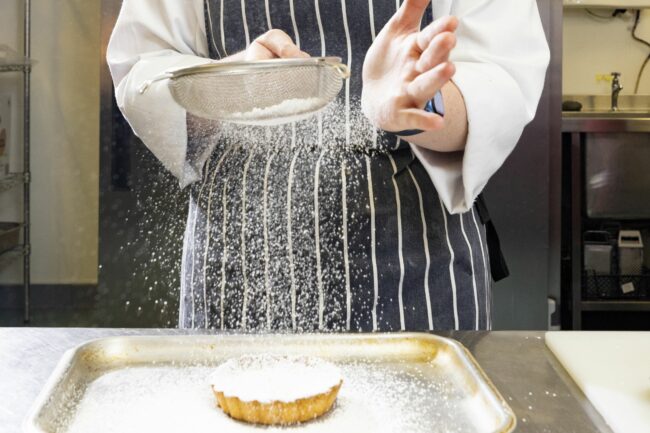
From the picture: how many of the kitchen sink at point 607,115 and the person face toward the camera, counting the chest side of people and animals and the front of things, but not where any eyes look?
2

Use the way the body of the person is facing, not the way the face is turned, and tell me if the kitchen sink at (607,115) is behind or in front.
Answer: behind

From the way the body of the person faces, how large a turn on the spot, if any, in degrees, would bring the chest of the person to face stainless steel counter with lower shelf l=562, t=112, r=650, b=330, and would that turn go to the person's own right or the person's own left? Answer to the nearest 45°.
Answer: approximately 135° to the person's own left

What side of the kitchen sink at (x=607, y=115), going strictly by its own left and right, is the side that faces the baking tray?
front

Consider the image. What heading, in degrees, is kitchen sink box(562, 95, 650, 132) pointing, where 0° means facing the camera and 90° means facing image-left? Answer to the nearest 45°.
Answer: approximately 0°

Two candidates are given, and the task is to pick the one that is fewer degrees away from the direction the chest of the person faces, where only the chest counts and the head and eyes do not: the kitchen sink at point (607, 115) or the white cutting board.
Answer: the white cutting board

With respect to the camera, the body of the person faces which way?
toward the camera

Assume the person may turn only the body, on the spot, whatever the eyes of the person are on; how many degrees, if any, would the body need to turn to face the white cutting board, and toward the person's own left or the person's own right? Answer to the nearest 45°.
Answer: approximately 45° to the person's own left

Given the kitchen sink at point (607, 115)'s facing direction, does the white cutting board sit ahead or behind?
ahead

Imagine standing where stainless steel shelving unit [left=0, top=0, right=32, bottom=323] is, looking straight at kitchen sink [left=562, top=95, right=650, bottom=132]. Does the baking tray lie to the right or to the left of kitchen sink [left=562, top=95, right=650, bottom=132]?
right
